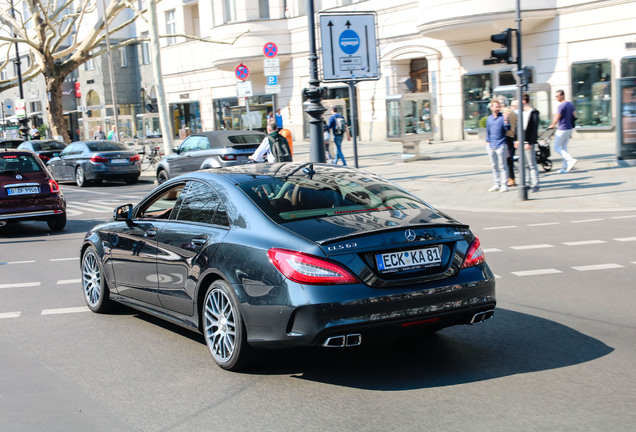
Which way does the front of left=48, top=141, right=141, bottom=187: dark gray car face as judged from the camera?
facing away from the viewer and to the left of the viewer

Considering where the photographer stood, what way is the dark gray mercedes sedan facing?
facing away from the viewer and to the left of the viewer

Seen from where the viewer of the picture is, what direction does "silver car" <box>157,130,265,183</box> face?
facing away from the viewer and to the left of the viewer

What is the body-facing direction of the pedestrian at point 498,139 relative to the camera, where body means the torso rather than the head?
toward the camera

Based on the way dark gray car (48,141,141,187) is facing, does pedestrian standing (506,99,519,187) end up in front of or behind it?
behind

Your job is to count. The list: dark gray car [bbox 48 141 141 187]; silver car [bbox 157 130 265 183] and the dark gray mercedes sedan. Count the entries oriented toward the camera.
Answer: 0

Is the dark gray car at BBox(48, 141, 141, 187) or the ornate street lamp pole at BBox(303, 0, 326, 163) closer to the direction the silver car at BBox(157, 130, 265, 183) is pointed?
the dark gray car

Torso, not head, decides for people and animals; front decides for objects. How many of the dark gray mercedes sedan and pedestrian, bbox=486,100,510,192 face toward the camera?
1

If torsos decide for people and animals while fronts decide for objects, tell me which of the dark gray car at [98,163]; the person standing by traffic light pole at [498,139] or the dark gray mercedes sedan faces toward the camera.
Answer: the person standing by traffic light pole

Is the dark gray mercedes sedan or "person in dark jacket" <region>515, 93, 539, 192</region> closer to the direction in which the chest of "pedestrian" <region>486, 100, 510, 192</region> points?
the dark gray mercedes sedan

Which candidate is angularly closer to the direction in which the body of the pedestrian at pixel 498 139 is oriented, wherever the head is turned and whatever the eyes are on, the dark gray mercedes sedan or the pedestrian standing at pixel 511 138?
the dark gray mercedes sedan
